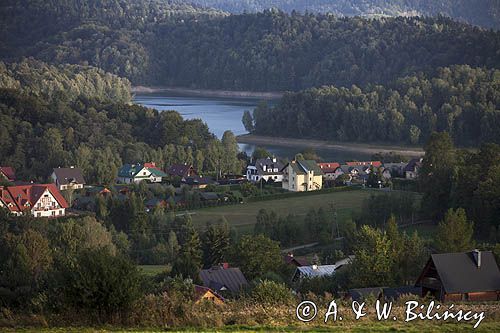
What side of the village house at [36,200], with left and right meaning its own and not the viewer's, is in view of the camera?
front

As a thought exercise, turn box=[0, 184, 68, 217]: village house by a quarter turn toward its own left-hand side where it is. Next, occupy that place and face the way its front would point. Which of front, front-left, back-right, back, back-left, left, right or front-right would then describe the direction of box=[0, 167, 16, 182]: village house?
left

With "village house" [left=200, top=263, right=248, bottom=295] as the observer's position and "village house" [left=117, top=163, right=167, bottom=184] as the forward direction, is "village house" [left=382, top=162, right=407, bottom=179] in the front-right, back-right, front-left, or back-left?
front-right

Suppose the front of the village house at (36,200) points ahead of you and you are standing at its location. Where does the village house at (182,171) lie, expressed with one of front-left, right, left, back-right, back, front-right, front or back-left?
back-left

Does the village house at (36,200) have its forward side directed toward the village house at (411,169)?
no

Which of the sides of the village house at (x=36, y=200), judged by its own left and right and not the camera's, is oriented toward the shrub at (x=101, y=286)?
front

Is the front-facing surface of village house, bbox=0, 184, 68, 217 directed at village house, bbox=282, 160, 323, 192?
no

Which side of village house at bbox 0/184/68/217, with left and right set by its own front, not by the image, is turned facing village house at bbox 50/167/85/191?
back

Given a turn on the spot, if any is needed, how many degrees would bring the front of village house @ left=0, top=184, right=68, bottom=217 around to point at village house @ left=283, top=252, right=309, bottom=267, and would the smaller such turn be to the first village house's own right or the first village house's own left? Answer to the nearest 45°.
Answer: approximately 45° to the first village house's own left

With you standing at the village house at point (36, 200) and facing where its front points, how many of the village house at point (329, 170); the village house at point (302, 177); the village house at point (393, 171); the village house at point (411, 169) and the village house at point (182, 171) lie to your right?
0

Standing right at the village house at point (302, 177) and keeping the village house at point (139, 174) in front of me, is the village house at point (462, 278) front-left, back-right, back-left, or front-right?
back-left

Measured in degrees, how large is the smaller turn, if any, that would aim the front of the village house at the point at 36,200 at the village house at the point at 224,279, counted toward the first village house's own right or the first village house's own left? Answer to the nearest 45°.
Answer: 0° — it already faces it
